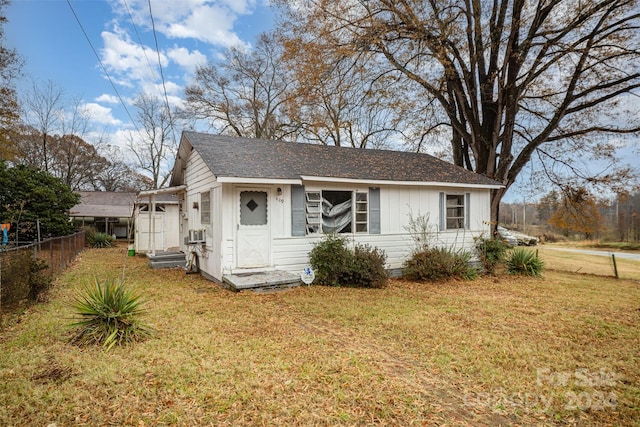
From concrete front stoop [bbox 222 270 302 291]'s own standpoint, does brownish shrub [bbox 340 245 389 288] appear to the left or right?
on its left

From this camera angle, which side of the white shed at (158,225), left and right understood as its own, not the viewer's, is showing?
front

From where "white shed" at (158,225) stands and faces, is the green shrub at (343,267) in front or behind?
in front

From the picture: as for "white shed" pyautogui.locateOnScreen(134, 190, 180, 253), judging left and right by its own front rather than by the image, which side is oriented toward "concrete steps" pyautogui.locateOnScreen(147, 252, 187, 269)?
front

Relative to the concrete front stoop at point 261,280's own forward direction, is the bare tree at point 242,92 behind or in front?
behind

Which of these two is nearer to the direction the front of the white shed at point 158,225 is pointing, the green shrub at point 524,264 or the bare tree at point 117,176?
the green shrub

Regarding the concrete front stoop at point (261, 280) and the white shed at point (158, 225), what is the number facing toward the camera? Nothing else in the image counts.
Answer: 2

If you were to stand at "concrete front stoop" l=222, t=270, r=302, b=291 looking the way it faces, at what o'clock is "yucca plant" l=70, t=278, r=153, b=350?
The yucca plant is roughly at 1 o'clock from the concrete front stoop.

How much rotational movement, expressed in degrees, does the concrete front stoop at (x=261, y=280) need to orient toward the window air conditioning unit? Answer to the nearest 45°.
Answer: approximately 135° to its right

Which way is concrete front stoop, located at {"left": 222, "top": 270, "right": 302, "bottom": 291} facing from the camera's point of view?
toward the camera

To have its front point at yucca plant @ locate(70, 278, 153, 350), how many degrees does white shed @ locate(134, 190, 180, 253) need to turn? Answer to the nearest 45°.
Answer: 0° — it already faces it

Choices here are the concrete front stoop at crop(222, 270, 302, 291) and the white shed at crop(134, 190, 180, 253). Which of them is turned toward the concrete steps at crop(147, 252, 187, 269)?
the white shed

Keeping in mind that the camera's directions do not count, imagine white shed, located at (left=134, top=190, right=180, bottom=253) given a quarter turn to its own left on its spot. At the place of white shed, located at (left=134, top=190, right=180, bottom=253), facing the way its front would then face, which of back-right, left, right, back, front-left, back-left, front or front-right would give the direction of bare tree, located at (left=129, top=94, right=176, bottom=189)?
left

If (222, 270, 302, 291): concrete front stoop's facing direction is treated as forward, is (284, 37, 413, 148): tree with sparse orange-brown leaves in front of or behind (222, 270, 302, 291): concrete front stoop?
behind

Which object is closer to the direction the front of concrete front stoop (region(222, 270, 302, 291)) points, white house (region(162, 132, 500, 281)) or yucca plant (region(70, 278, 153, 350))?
the yucca plant
